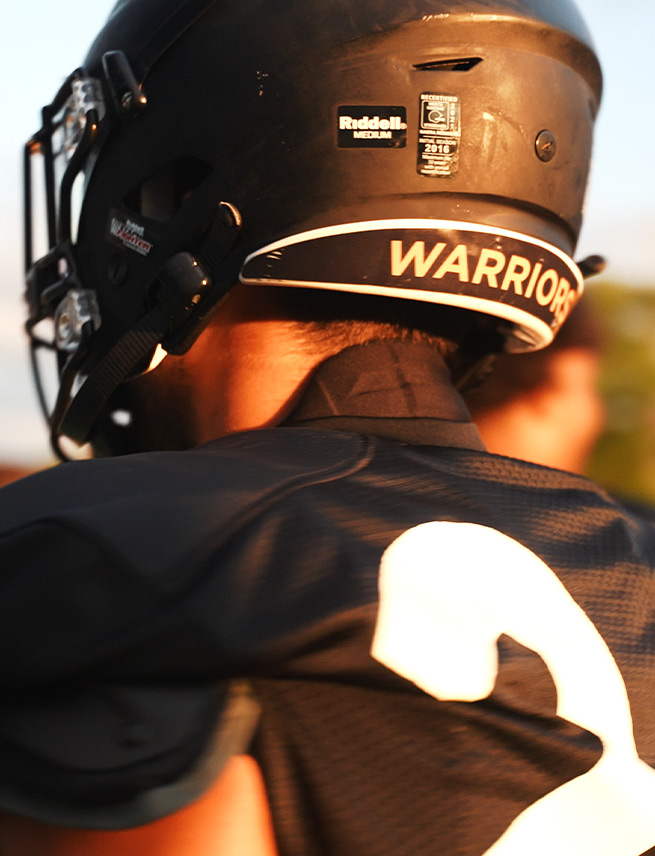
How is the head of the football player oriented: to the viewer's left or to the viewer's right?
to the viewer's left

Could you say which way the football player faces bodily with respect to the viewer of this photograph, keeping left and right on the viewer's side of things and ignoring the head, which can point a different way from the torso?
facing away from the viewer and to the left of the viewer
